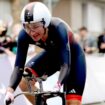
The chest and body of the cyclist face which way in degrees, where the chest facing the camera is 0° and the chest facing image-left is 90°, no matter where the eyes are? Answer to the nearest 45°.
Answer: approximately 45°

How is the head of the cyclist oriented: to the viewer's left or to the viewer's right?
to the viewer's left
